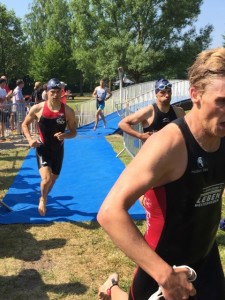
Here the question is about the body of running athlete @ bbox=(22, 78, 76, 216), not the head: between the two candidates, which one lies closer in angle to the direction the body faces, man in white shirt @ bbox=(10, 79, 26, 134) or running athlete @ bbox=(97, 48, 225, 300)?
the running athlete

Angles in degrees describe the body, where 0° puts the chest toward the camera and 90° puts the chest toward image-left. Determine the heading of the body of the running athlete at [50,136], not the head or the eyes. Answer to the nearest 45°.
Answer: approximately 0°

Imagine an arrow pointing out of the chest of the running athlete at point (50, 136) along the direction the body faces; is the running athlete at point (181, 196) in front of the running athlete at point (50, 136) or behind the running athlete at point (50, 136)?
in front

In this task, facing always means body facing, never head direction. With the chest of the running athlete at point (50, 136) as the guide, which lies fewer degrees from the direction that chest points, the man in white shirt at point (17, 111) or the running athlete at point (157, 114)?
the running athlete

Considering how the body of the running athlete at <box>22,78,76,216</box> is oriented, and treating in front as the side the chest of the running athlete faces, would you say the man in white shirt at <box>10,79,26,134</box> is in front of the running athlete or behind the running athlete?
behind

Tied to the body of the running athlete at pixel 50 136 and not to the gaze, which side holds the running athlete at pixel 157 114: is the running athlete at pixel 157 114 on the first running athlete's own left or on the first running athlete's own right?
on the first running athlete's own left

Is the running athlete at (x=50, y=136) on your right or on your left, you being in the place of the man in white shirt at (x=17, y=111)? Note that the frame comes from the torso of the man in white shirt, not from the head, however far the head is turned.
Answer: on your right
